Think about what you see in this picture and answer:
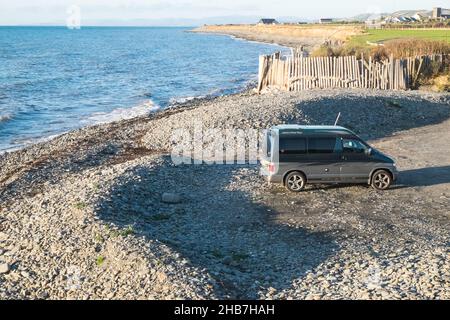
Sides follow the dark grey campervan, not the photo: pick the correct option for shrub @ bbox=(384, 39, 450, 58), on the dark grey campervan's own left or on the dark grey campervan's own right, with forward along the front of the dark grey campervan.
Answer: on the dark grey campervan's own left

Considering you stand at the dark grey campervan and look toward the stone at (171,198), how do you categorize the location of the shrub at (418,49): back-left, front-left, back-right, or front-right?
back-right

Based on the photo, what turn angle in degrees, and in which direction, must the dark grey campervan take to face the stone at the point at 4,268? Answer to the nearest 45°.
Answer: approximately 135° to its right

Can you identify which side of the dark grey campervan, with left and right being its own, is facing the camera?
right

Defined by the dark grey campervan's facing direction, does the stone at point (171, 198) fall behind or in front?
behind

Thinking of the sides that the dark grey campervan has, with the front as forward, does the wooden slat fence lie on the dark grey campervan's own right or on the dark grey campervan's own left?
on the dark grey campervan's own left

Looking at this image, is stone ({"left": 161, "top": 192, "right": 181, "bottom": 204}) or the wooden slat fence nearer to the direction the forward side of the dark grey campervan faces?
the wooden slat fence

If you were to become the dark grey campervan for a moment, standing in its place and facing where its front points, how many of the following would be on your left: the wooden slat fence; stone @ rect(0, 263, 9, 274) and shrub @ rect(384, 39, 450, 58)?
2
